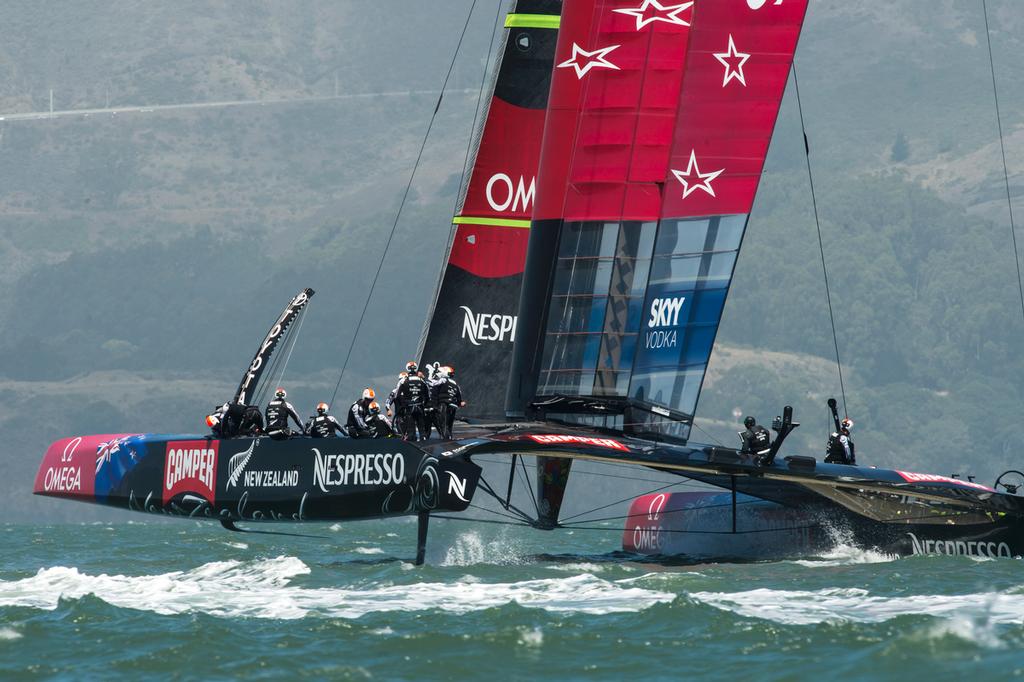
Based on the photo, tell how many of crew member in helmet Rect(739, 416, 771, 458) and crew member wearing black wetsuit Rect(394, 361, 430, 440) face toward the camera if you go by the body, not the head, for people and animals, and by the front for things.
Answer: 0

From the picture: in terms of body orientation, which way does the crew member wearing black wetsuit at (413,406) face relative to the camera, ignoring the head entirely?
away from the camera

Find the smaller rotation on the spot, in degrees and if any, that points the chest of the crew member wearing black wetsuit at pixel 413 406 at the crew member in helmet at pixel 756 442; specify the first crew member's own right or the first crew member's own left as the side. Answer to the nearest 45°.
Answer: approximately 90° to the first crew member's own right

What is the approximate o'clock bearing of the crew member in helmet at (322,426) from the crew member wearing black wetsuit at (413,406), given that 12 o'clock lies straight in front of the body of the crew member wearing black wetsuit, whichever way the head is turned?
The crew member in helmet is roughly at 10 o'clock from the crew member wearing black wetsuit.

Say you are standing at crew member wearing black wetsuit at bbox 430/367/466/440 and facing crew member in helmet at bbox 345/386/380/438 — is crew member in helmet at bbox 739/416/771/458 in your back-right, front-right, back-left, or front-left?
back-right

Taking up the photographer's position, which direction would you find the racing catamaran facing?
facing away from the viewer and to the left of the viewer

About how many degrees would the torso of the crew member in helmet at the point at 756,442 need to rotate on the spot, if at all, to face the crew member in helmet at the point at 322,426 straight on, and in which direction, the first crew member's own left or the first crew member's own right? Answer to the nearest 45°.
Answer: approximately 45° to the first crew member's own left

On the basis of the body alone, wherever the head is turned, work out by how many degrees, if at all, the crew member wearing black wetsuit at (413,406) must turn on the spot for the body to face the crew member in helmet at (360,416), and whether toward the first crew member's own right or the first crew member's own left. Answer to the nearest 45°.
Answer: approximately 45° to the first crew member's own left

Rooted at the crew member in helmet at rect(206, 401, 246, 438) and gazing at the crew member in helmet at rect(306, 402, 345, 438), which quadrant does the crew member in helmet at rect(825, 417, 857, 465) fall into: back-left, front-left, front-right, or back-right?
front-left

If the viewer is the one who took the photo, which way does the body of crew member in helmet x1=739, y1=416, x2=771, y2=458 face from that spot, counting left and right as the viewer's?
facing away from the viewer and to the left of the viewer
